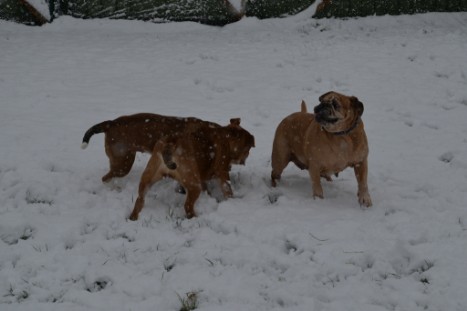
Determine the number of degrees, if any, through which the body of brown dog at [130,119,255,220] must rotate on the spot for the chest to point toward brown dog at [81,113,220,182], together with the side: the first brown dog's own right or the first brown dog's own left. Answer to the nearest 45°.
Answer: approximately 90° to the first brown dog's own left

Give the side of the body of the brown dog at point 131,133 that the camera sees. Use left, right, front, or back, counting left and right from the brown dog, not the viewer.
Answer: right

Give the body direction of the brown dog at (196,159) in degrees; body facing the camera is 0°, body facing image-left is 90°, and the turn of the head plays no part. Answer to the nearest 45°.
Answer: approximately 225°

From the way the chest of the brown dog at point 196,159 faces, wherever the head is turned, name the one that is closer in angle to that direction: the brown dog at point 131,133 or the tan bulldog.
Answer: the tan bulldog

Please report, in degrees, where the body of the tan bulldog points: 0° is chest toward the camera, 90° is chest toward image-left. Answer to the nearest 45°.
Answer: approximately 315°

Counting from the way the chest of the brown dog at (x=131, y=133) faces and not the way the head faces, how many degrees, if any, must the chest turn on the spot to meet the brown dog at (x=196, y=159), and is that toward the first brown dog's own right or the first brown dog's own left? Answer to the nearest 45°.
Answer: approximately 45° to the first brown dog's own right

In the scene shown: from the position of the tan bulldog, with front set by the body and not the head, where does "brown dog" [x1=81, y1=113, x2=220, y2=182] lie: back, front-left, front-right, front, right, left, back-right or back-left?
back-right

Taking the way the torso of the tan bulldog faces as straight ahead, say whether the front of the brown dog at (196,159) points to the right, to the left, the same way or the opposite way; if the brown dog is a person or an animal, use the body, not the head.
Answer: to the left
